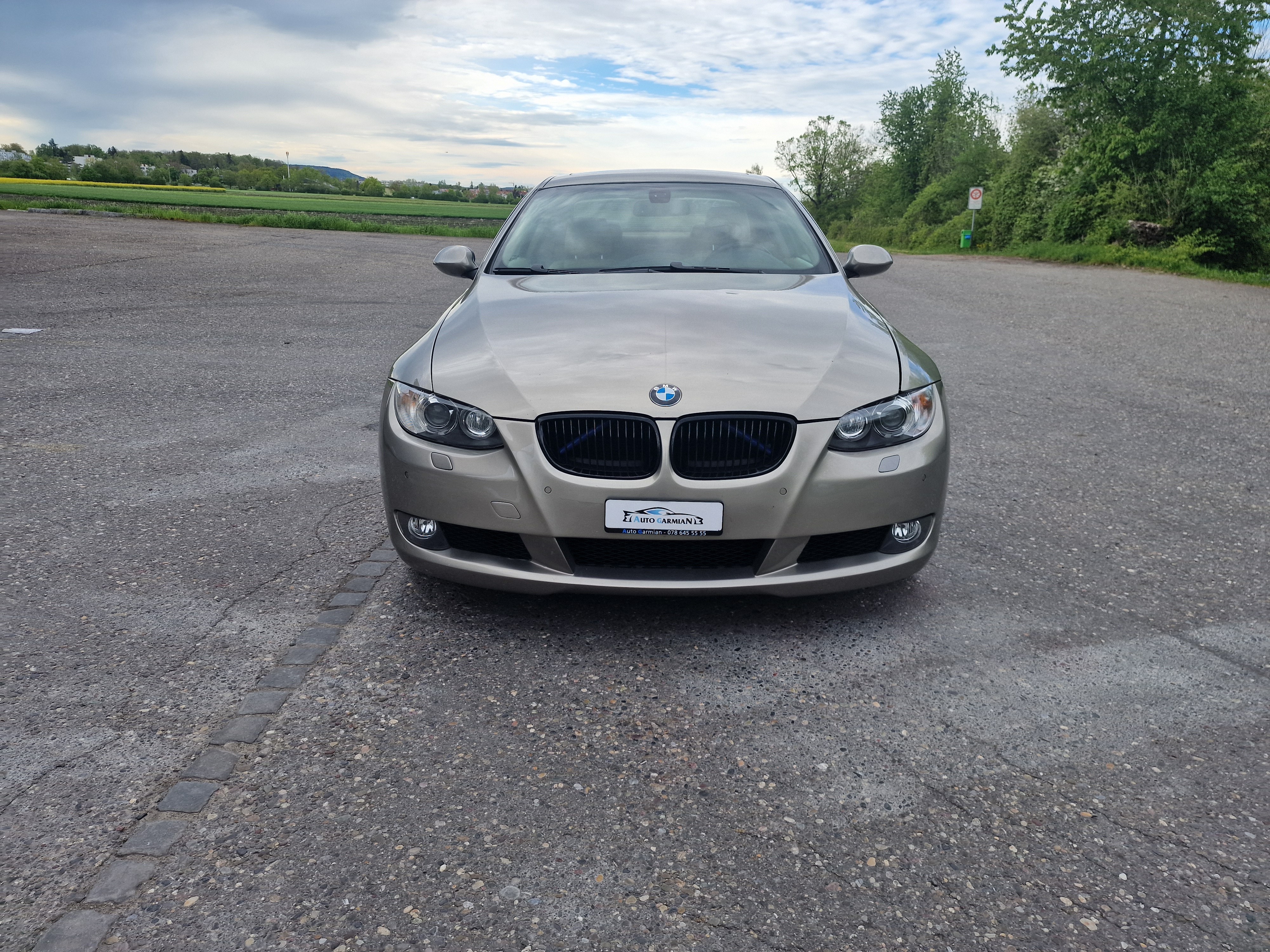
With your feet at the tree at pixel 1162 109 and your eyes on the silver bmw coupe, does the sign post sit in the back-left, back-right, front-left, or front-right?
back-right

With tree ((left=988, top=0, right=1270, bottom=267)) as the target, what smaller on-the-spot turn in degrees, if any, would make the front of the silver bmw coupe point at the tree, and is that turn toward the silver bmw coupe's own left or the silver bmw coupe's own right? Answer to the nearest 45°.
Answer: approximately 135° to the silver bmw coupe's own left

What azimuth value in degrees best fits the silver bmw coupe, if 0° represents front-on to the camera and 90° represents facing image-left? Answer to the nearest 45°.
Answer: approximately 0°

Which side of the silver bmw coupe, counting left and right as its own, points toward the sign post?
back
